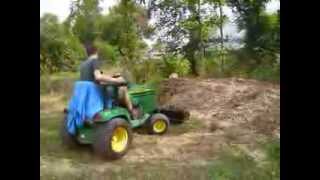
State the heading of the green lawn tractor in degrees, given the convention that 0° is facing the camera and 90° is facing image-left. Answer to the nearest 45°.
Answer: approximately 225°

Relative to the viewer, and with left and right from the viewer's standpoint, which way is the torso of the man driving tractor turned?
facing away from the viewer and to the right of the viewer
